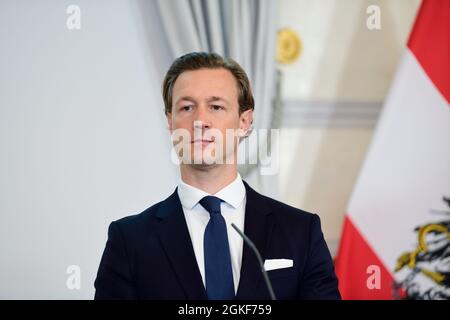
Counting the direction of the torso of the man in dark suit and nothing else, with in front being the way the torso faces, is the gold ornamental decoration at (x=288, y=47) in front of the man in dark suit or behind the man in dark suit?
behind

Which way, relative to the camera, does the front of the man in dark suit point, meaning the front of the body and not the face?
toward the camera

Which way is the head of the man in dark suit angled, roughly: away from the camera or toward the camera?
toward the camera

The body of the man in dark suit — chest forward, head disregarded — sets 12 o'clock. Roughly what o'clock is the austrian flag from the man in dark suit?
The austrian flag is roughly at 7 o'clock from the man in dark suit.
